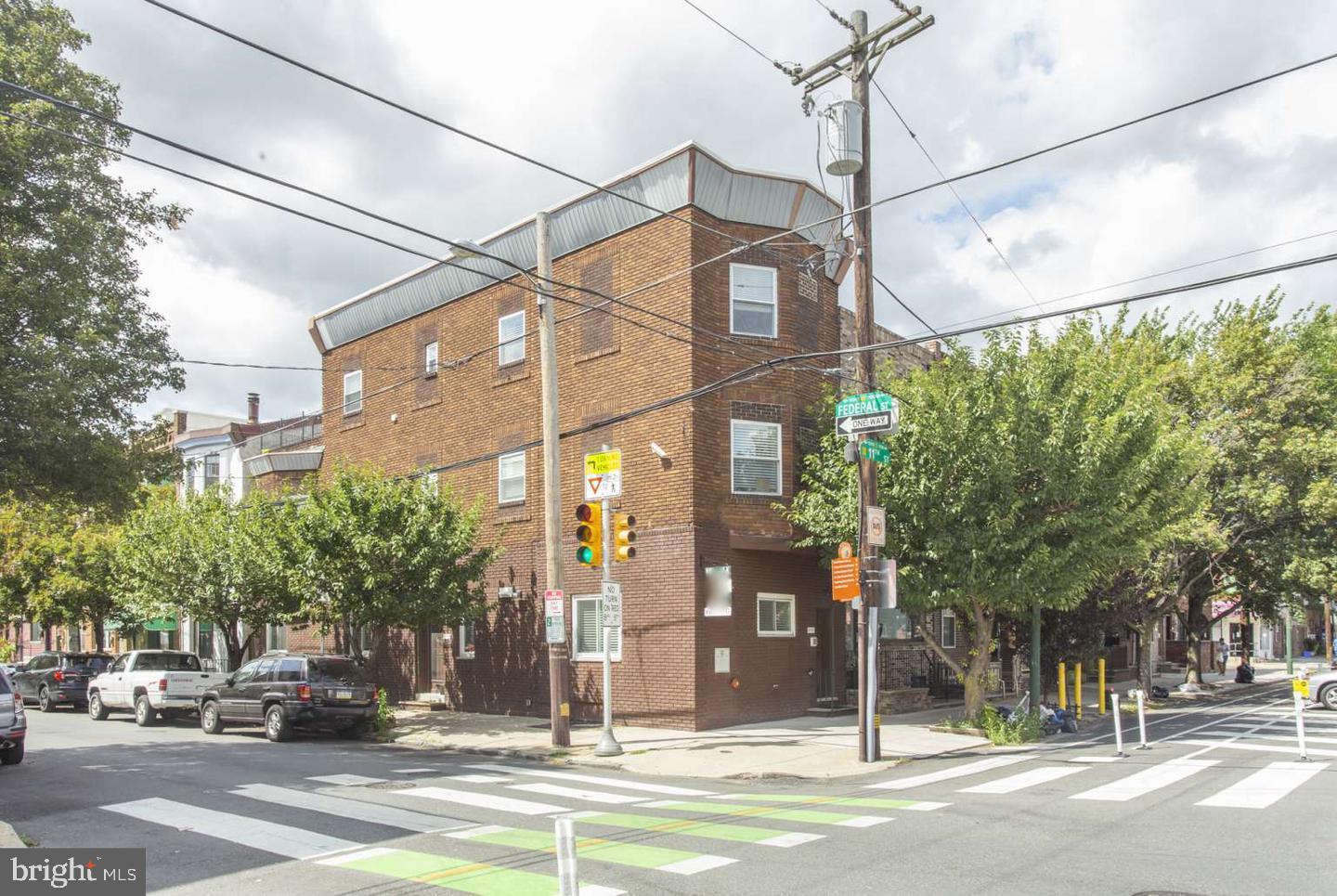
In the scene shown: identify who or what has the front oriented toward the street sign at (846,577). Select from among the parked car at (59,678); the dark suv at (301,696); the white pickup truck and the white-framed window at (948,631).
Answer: the white-framed window

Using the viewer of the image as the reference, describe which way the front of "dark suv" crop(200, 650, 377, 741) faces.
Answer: facing away from the viewer and to the left of the viewer

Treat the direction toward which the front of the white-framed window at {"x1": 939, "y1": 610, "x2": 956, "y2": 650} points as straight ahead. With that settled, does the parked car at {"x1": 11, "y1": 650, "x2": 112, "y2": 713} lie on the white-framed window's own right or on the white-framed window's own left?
on the white-framed window's own right

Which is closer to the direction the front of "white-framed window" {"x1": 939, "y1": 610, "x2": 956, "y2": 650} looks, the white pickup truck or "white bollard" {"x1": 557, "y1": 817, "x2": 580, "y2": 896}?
the white bollard

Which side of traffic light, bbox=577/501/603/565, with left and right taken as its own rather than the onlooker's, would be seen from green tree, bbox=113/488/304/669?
right

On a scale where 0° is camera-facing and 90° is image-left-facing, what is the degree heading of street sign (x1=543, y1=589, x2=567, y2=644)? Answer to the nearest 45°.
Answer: approximately 0°

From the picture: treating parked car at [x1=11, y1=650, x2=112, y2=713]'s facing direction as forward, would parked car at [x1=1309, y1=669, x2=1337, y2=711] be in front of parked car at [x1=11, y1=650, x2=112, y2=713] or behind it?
behind

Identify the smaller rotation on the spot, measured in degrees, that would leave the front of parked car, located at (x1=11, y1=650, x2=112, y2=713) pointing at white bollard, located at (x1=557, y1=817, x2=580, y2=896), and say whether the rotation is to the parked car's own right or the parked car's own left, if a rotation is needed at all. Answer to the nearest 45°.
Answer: approximately 135° to the parked car's own left
